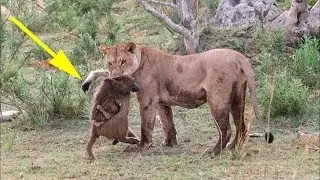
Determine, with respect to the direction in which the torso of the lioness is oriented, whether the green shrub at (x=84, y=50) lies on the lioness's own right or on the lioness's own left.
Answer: on the lioness's own right

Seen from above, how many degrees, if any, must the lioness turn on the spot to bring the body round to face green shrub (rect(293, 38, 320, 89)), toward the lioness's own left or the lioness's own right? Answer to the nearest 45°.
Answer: approximately 135° to the lioness's own right

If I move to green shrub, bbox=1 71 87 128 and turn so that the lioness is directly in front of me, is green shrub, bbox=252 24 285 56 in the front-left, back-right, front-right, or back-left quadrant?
front-left

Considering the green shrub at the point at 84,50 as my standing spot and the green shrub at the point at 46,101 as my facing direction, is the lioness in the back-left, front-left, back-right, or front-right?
front-left

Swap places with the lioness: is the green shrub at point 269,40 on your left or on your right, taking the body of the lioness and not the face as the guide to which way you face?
on your right

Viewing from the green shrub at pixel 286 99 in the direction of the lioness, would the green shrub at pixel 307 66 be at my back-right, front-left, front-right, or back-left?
back-right

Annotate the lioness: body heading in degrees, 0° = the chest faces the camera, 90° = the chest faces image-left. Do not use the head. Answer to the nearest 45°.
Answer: approximately 90°
